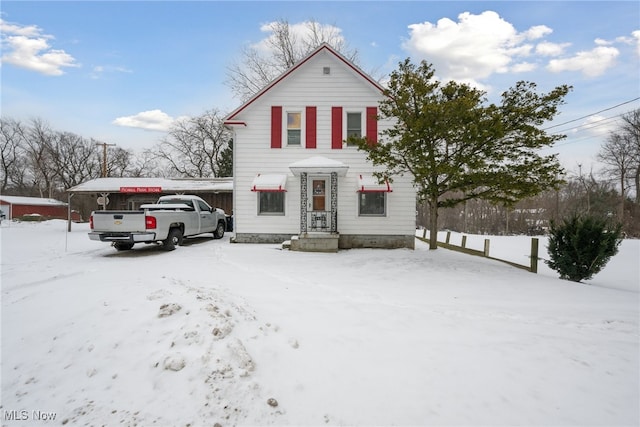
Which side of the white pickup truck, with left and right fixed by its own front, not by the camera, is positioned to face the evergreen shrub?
right

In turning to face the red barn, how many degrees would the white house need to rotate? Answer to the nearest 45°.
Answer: approximately 135° to its right

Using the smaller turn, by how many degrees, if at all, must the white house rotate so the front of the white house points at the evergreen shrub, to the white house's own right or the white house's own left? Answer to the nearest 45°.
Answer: approximately 45° to the white house's own left

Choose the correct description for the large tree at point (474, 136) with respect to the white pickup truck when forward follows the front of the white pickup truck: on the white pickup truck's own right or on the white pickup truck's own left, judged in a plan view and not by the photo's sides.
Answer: on the white pickup truck's own right

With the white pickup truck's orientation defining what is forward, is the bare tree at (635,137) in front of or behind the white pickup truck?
in front

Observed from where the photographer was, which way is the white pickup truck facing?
facing away from the viewer and to the right of the viewer

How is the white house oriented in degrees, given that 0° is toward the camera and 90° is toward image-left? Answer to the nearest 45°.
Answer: approximately 0°

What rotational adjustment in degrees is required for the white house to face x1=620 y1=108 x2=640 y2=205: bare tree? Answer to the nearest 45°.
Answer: approximately 135° to its left
